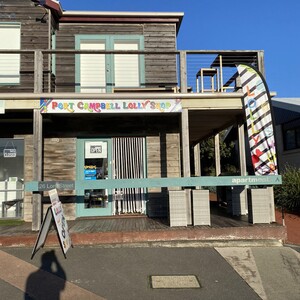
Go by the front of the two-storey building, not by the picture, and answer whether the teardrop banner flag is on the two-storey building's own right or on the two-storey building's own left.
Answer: on the two-storey building's own left

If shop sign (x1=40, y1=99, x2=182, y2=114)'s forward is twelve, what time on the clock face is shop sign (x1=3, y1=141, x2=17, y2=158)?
shop sign (x1=3, y1=141, x2=17, y2=158) is roughly at 4 o'clock from shop sign (x1=40, y1=99, x2=182, y2=114).

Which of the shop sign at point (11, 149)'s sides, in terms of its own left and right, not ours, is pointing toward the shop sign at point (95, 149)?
left

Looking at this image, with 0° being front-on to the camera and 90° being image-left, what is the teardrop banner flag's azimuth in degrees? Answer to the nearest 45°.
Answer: approximately 0°

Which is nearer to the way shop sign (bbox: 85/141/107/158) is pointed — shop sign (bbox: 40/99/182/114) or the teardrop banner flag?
the shop sign

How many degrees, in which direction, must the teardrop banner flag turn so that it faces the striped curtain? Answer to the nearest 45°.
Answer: approximately 90° to its right

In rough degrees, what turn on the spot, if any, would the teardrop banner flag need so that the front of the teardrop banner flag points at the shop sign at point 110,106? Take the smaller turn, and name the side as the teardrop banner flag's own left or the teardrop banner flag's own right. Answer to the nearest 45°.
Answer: approximately 90° to the teardrop banner flag's own right
